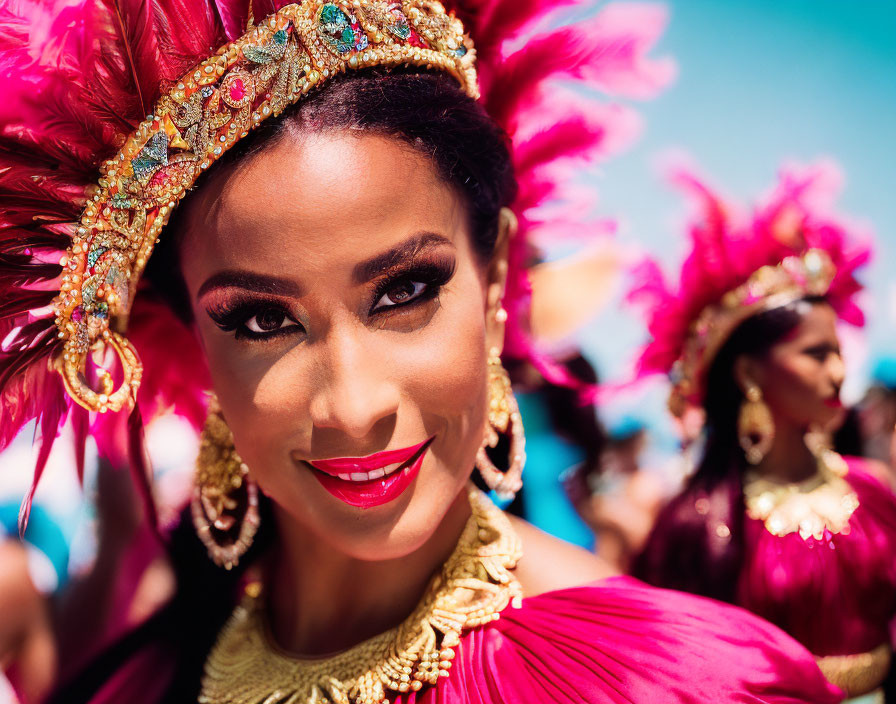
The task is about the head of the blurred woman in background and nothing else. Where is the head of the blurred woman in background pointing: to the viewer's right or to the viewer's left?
to the viewer's right

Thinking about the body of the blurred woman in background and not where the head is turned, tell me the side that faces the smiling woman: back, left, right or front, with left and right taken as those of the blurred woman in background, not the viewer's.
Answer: right

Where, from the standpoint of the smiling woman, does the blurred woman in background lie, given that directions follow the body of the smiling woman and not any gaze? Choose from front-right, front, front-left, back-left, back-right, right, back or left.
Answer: back-left

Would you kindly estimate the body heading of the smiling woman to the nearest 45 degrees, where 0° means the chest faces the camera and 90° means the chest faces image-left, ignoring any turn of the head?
approximately 0°
